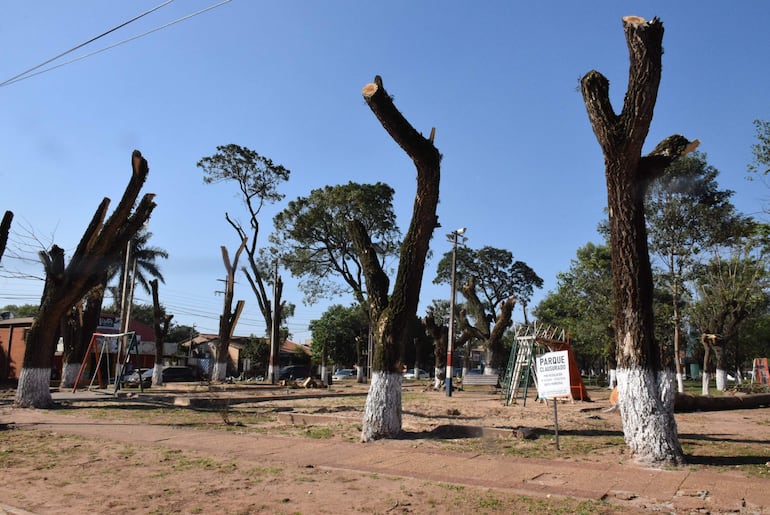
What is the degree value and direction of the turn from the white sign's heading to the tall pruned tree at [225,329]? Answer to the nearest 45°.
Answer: approximately 135° to its right

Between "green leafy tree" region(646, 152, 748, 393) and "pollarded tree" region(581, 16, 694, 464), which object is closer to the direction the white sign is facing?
the pollarded tree

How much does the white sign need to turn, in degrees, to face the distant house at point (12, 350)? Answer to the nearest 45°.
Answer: approximately 135° to its right

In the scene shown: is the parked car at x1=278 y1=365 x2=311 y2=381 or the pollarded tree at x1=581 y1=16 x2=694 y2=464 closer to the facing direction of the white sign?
the pollarded tree

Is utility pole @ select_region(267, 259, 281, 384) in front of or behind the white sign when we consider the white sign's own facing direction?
behind

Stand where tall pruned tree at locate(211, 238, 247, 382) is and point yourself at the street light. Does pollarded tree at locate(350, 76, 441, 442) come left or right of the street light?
right

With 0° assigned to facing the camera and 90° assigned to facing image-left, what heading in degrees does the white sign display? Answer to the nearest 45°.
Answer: approximately 0°

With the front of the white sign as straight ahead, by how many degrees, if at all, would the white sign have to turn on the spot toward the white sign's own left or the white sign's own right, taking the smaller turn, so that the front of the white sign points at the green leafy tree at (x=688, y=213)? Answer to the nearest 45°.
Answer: approximately 180°

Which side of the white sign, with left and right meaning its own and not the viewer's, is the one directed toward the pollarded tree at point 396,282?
right

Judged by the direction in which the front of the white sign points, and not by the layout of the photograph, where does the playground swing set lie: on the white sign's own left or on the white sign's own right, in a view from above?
on the white sign's own right
